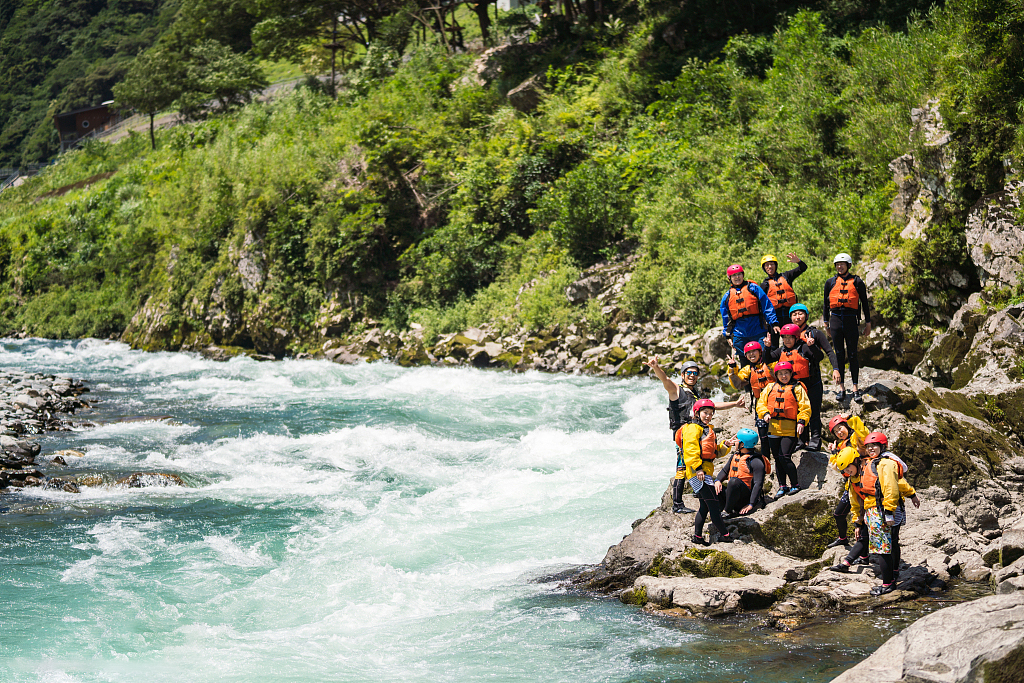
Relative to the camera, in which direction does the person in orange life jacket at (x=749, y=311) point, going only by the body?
toward the camera

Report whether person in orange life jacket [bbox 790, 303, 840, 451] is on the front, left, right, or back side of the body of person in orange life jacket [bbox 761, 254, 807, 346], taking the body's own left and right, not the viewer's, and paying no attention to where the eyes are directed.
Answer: front

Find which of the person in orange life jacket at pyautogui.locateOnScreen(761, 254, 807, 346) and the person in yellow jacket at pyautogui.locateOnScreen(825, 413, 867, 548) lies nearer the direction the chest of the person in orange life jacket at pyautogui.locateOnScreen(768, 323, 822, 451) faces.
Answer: the person in yellow jacket

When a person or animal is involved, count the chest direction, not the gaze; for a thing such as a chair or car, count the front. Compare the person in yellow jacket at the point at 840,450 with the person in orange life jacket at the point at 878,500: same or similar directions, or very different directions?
same or similar directions

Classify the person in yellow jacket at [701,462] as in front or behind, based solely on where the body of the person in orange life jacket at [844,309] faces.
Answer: in front

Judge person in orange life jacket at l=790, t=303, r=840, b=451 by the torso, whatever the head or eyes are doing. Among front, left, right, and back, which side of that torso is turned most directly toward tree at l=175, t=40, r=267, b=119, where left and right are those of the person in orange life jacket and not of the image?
right

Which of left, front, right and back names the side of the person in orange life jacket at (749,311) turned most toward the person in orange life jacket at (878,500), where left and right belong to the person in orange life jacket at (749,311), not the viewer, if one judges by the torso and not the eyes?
front

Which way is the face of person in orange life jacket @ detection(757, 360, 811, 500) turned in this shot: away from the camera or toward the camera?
toward the camera

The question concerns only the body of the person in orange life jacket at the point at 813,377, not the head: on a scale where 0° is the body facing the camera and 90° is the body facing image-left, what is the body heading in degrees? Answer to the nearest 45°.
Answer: approximately 45°

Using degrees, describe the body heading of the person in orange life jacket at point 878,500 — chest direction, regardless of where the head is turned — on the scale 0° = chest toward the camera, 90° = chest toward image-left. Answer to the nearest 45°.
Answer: approximately 45°

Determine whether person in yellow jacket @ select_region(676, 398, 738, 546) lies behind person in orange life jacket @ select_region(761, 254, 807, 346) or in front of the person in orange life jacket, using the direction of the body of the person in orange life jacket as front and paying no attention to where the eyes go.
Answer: in front

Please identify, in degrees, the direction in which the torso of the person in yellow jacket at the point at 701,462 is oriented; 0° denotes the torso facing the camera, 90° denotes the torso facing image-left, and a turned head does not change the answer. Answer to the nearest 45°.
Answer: approximately 315°

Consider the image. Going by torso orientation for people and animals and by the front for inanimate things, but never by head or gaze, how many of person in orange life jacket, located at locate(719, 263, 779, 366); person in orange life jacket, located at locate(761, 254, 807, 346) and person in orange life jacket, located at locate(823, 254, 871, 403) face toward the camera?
3
